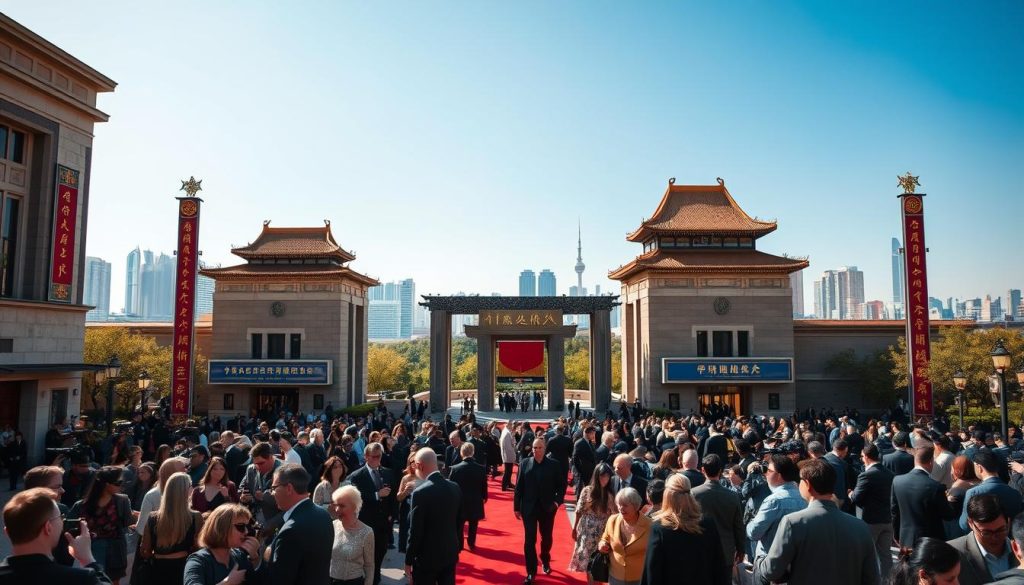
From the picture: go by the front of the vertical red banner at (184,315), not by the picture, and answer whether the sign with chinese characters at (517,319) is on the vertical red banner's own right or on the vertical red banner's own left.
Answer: on the vertical red banner's own left

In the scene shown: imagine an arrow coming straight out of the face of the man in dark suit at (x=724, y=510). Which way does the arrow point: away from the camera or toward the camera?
away from the camera

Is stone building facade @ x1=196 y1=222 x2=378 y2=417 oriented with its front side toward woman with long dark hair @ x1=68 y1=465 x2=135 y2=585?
yes

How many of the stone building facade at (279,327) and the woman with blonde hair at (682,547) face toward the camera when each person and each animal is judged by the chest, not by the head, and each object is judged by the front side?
1

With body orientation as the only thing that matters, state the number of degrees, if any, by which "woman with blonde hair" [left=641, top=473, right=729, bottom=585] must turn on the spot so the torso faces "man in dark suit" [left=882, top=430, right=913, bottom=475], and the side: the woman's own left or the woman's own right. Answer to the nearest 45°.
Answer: approximately 45° to the woman's own right

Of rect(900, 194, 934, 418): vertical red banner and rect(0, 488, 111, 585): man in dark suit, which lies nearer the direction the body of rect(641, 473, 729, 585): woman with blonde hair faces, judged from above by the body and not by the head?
the vertical red banner

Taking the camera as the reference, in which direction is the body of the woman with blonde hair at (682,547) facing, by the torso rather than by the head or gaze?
away from the camera

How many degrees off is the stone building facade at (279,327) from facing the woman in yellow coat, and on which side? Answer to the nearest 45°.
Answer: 0° — it already faces them

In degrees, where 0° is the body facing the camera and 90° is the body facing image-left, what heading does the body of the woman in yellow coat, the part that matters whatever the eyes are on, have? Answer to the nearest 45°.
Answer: approximately 45°

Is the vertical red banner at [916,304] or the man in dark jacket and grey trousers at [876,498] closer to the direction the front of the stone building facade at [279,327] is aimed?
the man in dark jacket and grey trousers

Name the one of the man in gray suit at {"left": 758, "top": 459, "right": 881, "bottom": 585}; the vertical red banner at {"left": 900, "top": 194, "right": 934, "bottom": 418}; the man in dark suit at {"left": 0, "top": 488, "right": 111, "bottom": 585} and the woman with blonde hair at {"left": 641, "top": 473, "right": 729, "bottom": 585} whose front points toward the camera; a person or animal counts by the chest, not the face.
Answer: the vertical red banner

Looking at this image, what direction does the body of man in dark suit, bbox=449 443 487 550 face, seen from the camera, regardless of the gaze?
away from the camera
